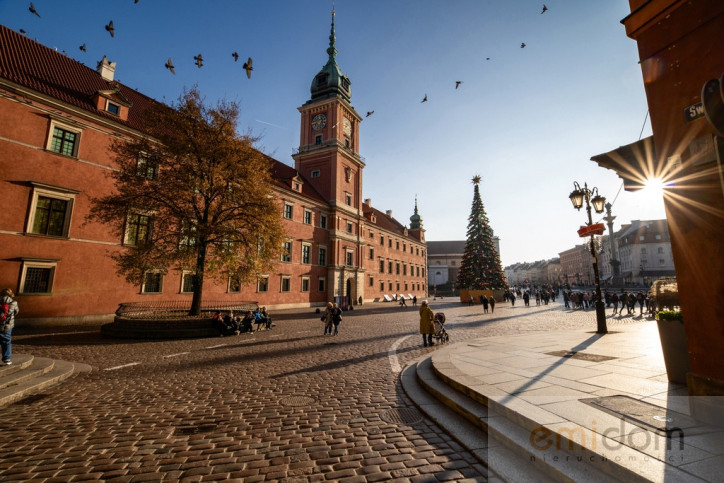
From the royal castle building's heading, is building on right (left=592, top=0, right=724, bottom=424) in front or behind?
in front

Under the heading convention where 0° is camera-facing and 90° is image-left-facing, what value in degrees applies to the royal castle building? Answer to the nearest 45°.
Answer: approximately 315°

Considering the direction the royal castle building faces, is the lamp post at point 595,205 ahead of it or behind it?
ahead

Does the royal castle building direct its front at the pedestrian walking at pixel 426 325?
yes

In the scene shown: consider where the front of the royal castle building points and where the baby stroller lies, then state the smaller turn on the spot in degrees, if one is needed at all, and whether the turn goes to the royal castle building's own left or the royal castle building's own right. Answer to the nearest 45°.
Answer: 0° — it already faces it

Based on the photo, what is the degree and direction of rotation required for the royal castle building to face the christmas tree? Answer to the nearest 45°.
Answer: approximately 45° to its left

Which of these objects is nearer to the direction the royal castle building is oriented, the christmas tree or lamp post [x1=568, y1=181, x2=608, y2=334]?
the lamp post
